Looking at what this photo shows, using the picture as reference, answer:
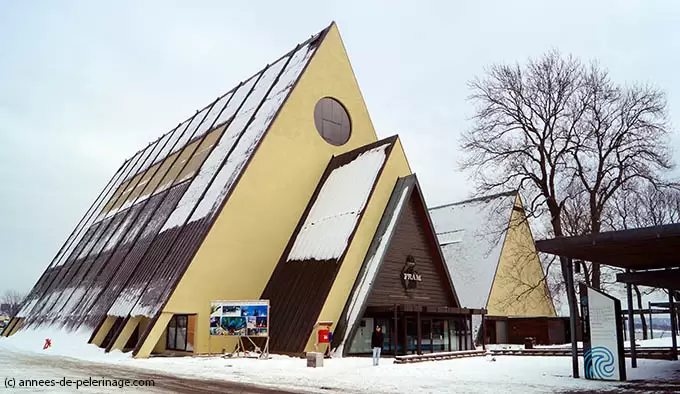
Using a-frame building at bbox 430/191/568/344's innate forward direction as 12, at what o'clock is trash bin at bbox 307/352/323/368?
trash bin is roughly at 2 o'clock from a-frame building.

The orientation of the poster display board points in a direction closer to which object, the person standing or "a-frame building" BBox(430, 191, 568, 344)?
the person standing

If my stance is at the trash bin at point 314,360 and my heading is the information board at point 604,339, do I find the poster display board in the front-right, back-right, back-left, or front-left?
back-left

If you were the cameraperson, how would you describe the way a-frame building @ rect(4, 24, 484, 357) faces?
facing the viewer and to the right of the viewer

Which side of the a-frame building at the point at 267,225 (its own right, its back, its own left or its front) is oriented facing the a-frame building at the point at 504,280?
left

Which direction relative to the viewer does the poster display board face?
toward the camera

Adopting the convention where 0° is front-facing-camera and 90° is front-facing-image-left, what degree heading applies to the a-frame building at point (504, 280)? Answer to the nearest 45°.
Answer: approximately 315°

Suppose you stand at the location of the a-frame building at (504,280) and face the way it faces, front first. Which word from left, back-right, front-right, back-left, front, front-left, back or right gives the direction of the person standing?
front-right

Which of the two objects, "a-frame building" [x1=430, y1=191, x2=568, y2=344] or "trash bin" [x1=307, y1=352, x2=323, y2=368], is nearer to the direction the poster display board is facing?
the trash bin

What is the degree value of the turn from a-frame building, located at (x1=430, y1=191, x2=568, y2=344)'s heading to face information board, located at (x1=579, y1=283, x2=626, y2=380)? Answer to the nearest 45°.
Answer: approximately 45° to its right

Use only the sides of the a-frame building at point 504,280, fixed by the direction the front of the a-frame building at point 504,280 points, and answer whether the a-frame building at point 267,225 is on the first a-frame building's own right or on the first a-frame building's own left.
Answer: on the first a-frame building's own right

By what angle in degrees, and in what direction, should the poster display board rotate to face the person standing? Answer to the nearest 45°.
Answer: approximately 45° to its left

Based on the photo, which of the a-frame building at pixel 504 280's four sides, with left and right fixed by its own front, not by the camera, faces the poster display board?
right

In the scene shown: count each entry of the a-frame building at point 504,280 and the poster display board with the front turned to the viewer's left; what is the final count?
0
